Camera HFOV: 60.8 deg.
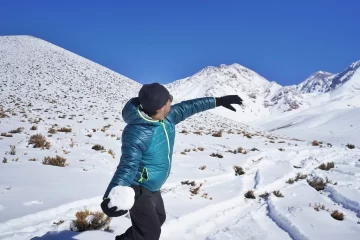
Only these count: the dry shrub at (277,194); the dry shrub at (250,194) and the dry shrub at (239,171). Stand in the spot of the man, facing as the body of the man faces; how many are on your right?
0

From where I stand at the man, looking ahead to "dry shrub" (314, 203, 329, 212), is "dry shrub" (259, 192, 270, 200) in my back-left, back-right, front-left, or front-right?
front-left

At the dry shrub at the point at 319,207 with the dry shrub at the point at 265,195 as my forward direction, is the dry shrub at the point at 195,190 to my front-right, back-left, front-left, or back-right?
front-left

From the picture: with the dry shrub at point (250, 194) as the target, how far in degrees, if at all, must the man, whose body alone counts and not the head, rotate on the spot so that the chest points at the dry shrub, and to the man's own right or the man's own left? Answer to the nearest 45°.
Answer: approximately 90° to the man's own left

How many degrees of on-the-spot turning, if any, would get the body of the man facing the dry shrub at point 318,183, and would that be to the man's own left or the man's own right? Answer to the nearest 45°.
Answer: approximately 90° to the man's own left

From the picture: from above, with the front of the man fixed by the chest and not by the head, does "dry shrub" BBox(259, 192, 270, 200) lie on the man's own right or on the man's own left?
on the man's own left

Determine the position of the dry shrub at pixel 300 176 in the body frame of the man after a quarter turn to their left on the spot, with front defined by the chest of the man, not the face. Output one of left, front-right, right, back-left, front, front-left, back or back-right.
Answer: front

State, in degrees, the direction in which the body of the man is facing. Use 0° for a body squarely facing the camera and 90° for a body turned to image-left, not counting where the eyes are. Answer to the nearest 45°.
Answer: approximately 315°

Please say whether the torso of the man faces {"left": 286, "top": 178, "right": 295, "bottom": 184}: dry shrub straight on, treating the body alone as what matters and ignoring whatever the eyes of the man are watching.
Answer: no

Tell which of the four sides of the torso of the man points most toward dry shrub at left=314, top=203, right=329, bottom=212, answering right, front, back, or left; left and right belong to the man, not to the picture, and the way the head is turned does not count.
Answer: left

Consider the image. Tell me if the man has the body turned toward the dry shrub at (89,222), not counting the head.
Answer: no

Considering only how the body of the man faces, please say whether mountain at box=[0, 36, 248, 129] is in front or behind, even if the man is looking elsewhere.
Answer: behind

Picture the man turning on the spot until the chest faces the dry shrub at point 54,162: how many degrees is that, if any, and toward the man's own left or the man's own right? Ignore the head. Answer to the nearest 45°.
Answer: approximately 180°

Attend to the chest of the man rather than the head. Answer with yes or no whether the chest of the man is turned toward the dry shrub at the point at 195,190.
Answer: no
